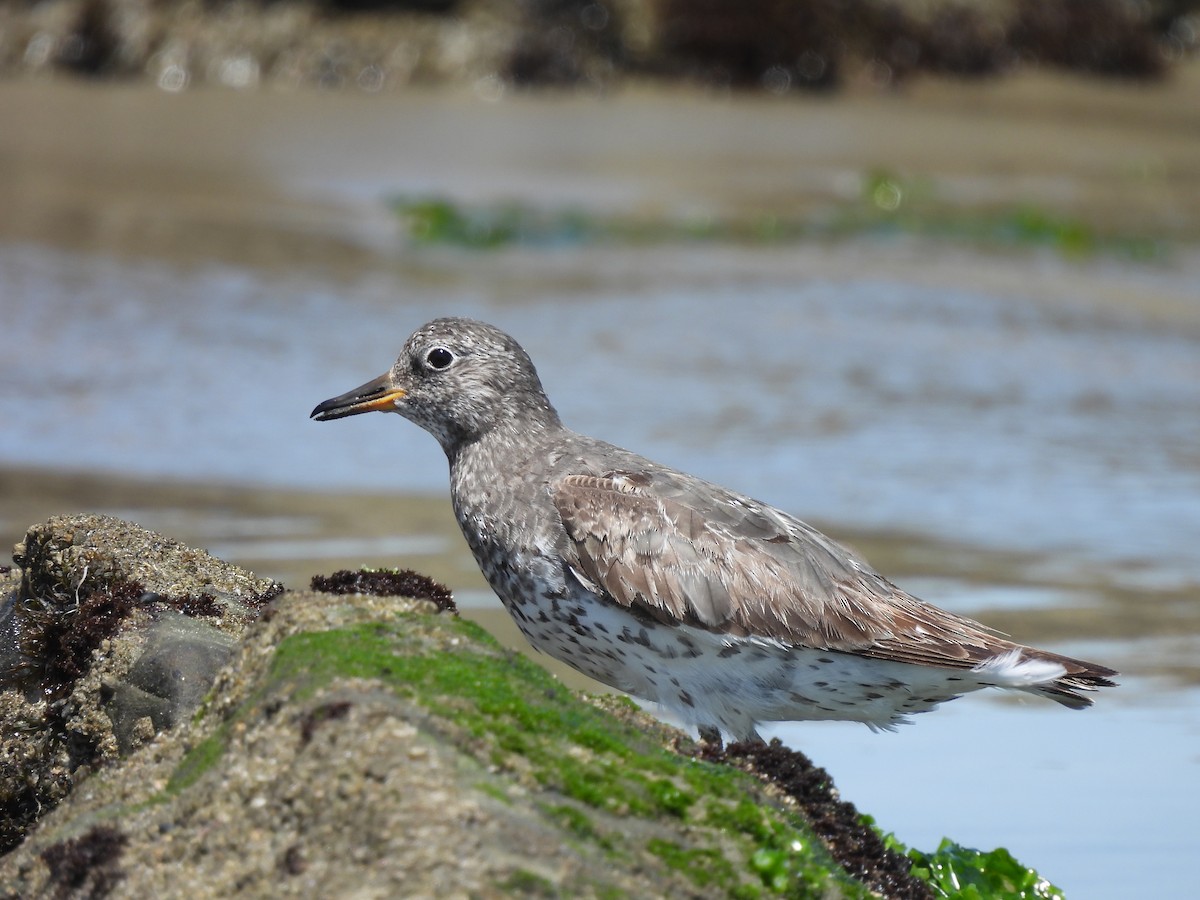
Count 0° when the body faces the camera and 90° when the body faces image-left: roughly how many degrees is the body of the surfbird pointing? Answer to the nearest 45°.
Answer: approximately 90°

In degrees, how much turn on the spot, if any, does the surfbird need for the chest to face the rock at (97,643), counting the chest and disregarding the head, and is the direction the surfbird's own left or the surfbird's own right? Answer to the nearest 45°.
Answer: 0° — it already faces it

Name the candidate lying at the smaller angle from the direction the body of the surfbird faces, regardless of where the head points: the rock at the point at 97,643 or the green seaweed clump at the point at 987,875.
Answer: the rock

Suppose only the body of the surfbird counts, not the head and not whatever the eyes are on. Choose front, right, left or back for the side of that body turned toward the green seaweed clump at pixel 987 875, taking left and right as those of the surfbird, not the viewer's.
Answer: back
